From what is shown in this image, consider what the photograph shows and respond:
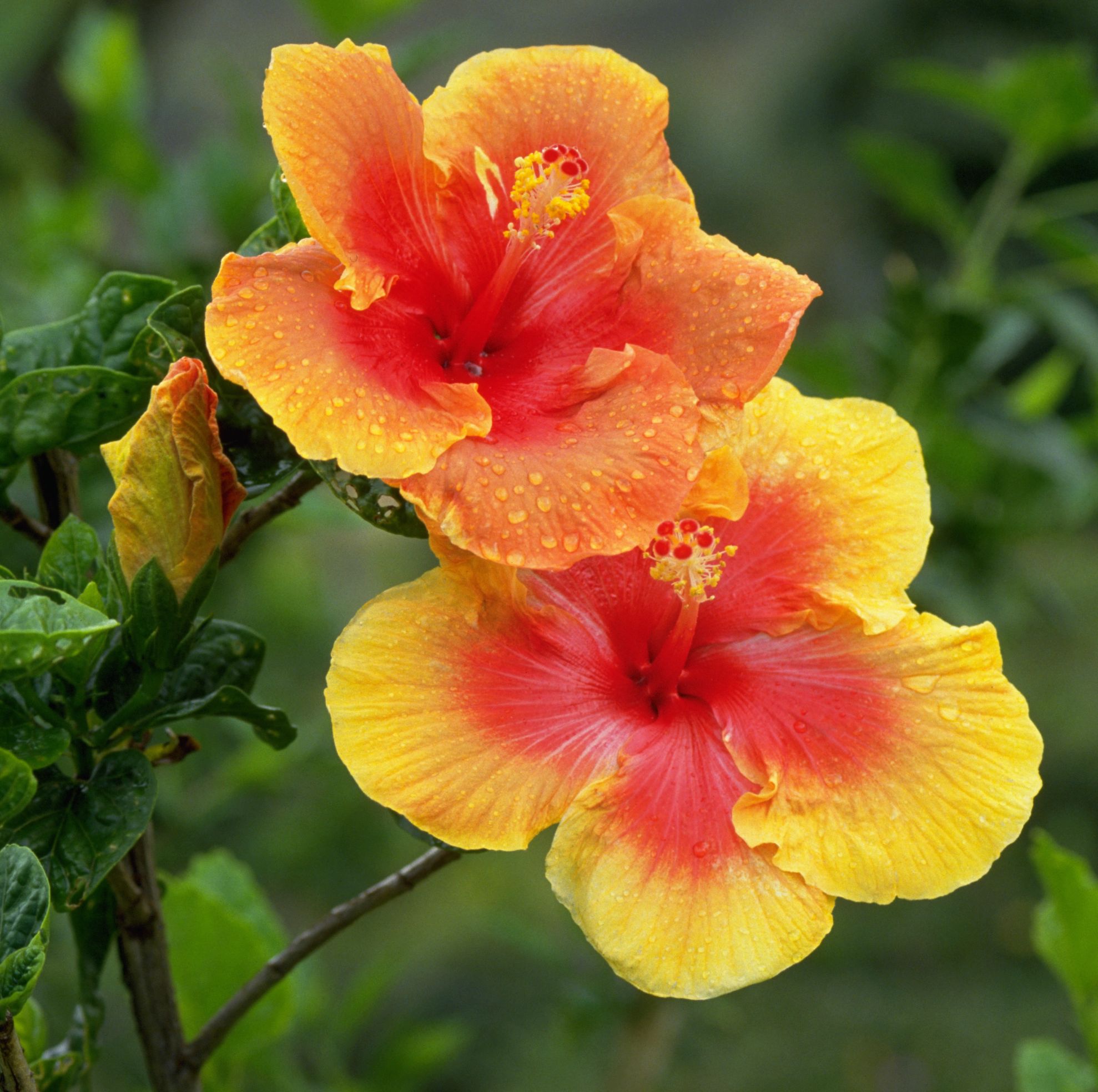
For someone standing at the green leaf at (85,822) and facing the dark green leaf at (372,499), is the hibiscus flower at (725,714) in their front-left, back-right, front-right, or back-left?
front-right

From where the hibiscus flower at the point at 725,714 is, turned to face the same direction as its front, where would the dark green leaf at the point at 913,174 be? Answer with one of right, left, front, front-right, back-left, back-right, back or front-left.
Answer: back

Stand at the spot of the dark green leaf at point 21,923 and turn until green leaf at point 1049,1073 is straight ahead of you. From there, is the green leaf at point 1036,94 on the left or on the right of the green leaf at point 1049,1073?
left

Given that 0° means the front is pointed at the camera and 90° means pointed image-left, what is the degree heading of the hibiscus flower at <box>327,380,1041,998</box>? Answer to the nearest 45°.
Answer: approximately 0°
